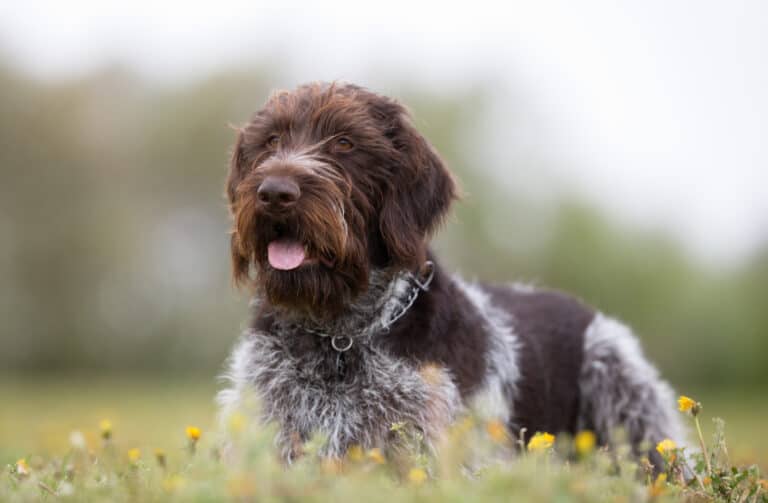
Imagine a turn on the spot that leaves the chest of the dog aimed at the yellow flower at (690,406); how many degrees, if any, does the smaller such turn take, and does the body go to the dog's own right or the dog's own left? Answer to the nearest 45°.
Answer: approximately 90° to the dog's own left

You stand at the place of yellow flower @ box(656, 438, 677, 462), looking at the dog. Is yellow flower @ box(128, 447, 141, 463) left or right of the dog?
left

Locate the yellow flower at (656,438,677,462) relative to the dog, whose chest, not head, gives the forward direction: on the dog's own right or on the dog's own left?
on the dog's own left

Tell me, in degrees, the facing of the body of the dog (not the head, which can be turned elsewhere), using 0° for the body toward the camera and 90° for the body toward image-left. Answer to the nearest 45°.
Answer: approximately 45°

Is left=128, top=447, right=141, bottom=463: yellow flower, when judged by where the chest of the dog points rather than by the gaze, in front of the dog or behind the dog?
in front
